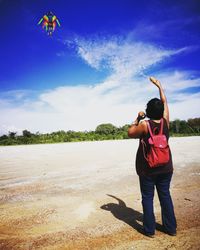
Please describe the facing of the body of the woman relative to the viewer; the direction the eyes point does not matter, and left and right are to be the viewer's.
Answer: facing away from the viewer
